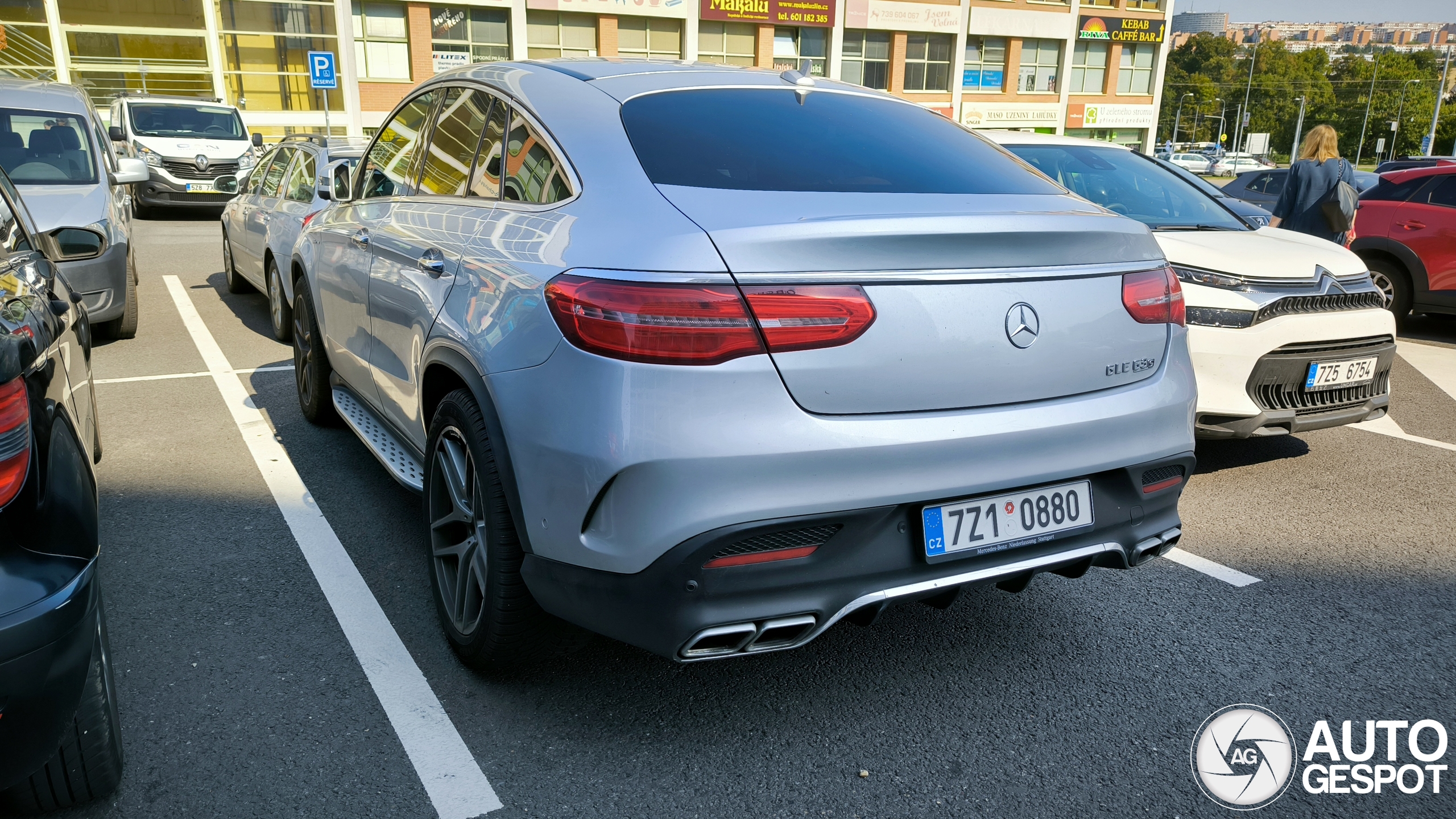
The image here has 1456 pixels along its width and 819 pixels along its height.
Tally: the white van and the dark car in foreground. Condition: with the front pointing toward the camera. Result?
1

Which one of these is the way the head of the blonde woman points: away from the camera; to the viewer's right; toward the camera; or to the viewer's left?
away from the camera

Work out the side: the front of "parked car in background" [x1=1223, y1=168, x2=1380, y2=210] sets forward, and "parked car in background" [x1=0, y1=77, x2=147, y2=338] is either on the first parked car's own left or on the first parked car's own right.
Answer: on the first parked car's own right

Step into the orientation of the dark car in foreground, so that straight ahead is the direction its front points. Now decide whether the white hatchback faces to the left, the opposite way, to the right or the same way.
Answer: the opposite way

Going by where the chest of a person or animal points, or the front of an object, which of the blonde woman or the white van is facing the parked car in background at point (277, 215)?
the white van

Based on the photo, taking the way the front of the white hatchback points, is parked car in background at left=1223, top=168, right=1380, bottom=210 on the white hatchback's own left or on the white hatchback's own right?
on the white hatchback's own left

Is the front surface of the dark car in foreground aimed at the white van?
yes

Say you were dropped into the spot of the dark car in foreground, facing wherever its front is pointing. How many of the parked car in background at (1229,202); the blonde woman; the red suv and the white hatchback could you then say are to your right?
4

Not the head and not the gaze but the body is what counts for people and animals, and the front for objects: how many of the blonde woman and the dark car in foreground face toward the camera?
0

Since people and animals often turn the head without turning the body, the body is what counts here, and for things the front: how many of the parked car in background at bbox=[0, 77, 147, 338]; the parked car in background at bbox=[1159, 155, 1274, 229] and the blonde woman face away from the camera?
1

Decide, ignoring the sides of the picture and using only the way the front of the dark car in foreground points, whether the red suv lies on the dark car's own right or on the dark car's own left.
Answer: on the dark car's own right

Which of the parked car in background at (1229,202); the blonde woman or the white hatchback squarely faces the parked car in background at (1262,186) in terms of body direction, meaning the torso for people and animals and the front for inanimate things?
the blonde woman

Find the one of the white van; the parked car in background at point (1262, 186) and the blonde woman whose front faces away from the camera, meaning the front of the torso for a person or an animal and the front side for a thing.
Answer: the blonde woman

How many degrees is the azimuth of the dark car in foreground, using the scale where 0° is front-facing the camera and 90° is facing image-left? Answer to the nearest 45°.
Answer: approximately 180°

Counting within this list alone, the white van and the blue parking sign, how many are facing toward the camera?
2

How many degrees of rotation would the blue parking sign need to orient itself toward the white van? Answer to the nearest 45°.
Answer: approximately 45° to its right

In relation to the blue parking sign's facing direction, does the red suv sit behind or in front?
in front

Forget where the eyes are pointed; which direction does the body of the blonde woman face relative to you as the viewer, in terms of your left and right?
facing away from the viewer
